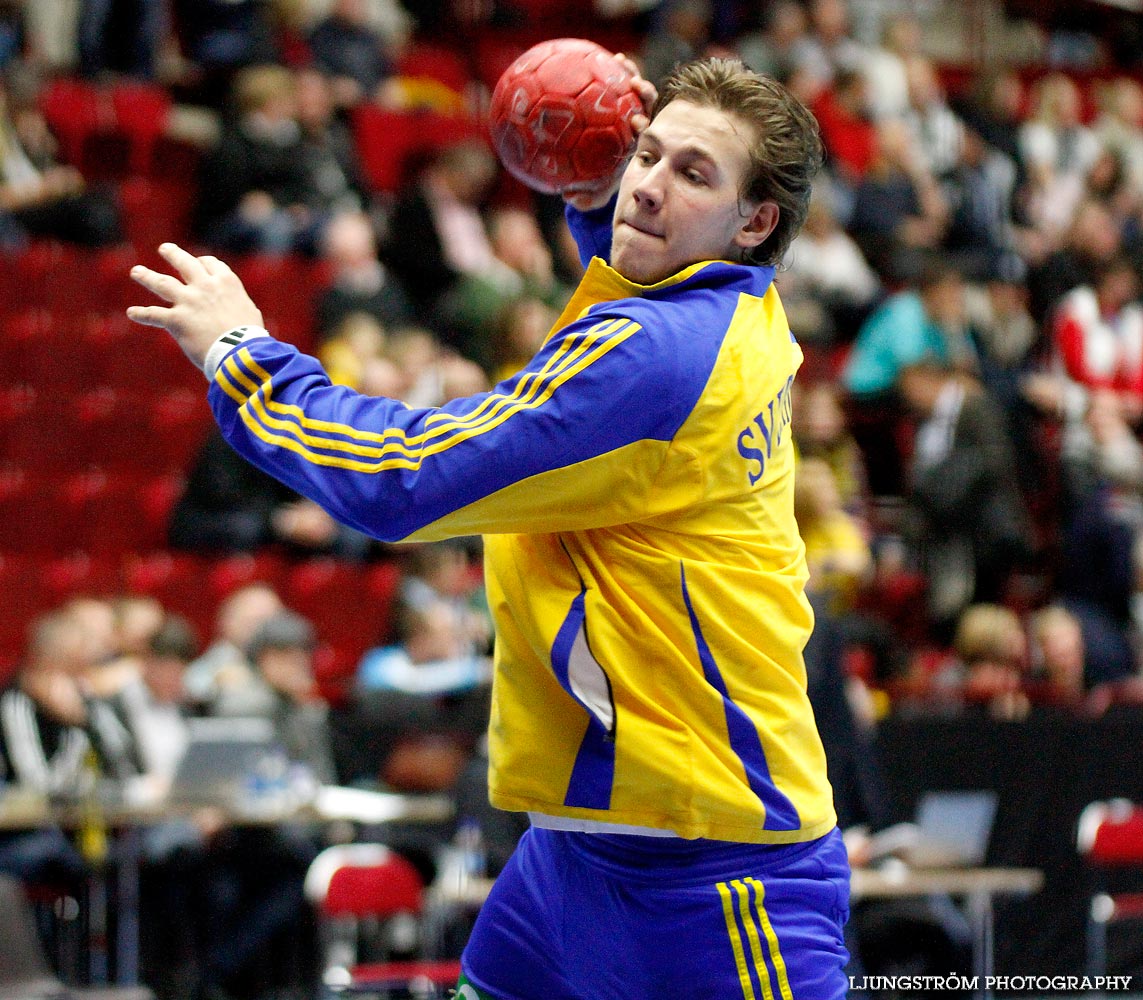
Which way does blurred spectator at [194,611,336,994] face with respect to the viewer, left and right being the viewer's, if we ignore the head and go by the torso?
facing the viewer and to the left of the viewer

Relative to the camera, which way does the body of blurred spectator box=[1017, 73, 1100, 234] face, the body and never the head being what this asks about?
toward the camera

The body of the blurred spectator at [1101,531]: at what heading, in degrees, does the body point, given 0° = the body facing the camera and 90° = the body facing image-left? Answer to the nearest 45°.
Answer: approximately 0°

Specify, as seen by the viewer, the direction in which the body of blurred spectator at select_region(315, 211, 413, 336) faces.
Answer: toward the camera

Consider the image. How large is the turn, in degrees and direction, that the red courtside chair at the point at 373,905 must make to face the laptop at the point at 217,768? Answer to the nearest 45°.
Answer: approximately 180°

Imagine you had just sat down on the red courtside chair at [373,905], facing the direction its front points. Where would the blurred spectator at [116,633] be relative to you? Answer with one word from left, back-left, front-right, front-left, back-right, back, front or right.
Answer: back

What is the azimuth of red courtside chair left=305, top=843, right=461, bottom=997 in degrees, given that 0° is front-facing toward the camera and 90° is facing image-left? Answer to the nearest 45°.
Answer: approximately 315°

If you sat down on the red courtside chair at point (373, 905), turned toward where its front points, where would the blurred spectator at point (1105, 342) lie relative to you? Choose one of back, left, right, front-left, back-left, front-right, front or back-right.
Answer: left

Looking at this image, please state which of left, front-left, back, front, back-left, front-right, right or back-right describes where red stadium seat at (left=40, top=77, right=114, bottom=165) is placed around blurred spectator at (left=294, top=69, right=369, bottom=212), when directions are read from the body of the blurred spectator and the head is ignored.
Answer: front-right

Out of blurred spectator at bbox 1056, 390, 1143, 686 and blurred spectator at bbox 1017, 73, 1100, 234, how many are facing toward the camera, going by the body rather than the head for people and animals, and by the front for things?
2

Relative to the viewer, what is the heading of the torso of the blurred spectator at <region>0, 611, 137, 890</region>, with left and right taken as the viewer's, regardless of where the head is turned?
facing the viewer and to the right of the viewer

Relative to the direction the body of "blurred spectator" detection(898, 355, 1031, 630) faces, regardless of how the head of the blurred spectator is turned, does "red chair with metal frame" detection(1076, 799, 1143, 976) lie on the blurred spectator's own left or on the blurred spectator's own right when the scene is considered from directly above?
on the blurred spectator's own left
